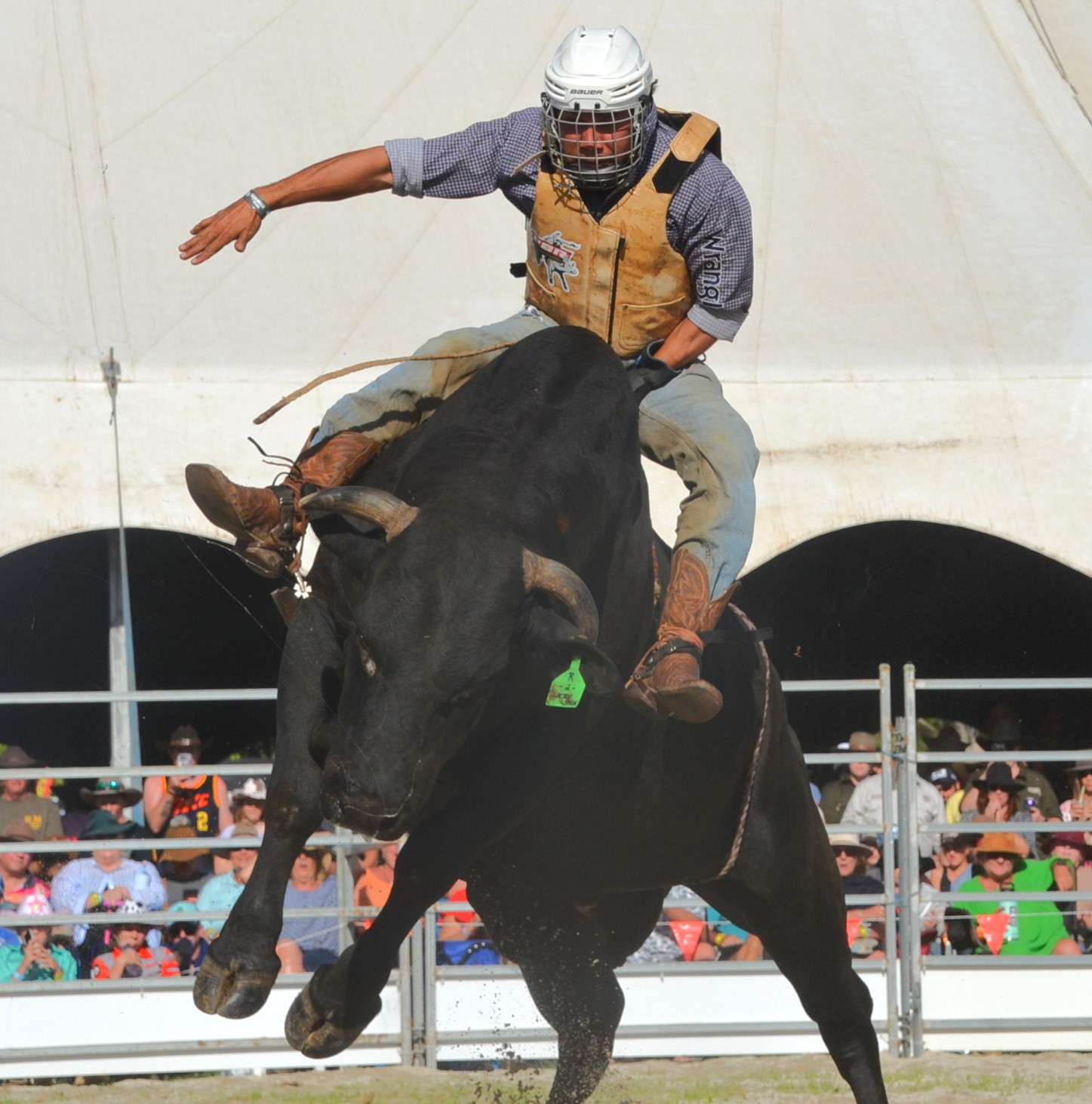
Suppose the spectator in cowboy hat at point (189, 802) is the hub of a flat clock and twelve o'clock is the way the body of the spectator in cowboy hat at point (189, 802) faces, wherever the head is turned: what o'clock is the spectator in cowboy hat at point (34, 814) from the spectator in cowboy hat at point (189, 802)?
the spectator in cowboy hat at point (34, 814) is roughly at 3 o'clock from the spectator in cowboy hat at point (189, 802).

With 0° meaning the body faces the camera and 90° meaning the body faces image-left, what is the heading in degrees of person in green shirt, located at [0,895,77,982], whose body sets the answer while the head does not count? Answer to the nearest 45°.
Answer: approximately 0°

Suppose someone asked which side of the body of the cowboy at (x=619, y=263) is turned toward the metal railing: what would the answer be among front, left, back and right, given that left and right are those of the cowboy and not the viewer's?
back

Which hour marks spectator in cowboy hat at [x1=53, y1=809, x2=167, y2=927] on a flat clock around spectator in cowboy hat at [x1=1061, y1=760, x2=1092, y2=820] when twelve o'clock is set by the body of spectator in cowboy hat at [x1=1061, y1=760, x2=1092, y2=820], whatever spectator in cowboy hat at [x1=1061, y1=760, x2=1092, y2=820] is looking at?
spectator in cowboy hat at [x1=53, y1=809, x2=167, y2=927] is roughly at 2 o'clock from spectator in cowboy hat at [x1=1061, y1=760, x2=1092, y2=820].

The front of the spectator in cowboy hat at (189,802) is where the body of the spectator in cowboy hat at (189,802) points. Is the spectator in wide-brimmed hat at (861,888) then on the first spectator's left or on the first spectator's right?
on the first spectator's left

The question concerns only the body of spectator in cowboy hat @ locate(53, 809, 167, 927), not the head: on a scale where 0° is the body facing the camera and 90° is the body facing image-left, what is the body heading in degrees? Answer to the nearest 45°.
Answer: approximately 0°
